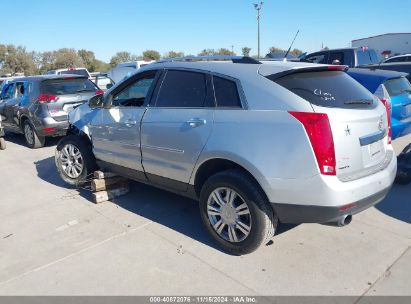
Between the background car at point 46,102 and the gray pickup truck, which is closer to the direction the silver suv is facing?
the background car

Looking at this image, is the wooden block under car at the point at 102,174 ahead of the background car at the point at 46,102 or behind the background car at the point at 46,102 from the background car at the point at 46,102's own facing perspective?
behind

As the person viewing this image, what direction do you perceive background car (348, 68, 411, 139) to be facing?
facing away from the viewer and to the left of the viewer

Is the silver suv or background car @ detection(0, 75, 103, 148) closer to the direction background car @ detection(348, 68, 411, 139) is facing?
the background car

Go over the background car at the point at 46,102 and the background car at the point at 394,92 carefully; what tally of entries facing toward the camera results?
0

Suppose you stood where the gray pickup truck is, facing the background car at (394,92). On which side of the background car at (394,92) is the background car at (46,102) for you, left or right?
right

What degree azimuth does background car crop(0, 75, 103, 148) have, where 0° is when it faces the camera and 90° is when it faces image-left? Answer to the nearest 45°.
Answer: approximately 135°

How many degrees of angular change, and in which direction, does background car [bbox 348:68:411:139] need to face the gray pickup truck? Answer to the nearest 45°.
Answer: approximately 45° to its right

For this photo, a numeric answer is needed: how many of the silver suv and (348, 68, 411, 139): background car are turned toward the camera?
0

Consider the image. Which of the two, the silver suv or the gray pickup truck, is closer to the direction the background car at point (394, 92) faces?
the gray pickup truck

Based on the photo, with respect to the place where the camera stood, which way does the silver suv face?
facing away from the viewer and to the left of the viewer

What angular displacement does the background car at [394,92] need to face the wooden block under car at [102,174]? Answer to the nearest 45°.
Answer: approximately 90° to its left

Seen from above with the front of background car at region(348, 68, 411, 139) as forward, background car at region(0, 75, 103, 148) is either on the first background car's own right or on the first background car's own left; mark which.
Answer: on the first background car's own left

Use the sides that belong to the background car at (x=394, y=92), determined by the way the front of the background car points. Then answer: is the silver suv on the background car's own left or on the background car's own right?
on the background car's own left

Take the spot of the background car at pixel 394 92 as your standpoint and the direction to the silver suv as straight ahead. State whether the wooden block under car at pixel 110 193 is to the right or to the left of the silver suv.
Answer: right
